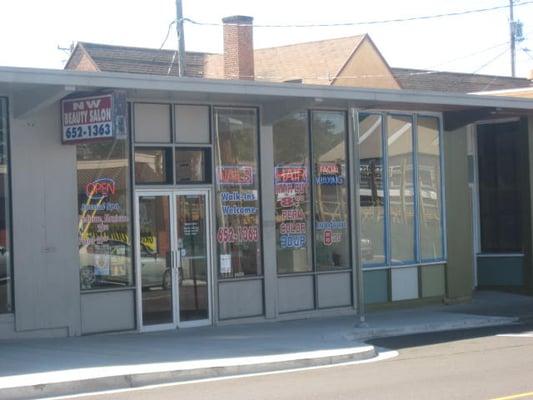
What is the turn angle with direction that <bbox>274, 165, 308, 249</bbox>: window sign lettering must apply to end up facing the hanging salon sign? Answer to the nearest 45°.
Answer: approximately 45° to its right

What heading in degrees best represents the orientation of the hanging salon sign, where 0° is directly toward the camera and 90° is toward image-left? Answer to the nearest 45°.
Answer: approximately 45°

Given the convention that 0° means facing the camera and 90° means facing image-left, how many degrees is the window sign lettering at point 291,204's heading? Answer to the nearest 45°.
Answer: approximately 0°

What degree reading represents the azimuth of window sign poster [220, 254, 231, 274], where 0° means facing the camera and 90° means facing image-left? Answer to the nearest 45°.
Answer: approximately 0°

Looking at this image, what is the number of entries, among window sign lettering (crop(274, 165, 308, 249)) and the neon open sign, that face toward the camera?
2

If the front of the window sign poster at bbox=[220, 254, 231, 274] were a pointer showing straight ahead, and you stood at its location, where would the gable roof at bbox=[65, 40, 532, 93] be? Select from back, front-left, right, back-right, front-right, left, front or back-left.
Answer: back

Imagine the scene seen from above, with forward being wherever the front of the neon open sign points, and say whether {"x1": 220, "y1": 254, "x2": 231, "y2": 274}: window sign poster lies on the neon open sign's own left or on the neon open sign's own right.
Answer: on the neon open sign's own left

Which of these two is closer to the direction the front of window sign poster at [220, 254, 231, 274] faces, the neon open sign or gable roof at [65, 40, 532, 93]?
the neon open sign
